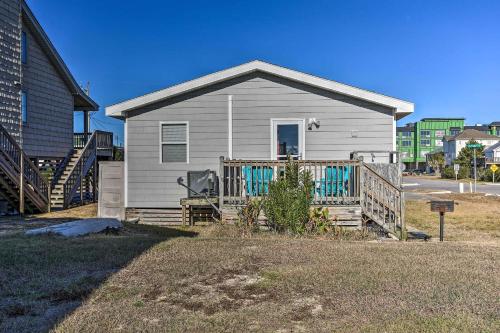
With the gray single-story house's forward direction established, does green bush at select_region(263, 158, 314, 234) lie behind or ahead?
ahead

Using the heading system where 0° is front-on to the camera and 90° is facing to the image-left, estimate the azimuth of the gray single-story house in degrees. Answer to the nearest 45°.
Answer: approximately 0°

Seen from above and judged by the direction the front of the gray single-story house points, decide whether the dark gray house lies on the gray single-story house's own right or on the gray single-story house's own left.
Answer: on the gray single-story house's own right
